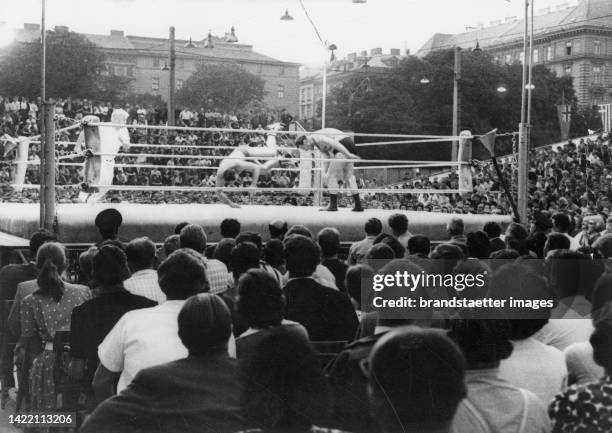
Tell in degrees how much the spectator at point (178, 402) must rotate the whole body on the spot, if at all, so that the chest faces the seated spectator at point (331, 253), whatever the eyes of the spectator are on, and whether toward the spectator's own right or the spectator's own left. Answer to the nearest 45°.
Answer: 0° — they already face them

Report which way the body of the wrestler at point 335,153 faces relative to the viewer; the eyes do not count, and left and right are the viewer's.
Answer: facing to the left of the viewer

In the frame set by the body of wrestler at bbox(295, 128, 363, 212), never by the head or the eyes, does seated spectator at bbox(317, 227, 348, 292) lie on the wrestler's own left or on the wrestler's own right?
on the wrestler's own left

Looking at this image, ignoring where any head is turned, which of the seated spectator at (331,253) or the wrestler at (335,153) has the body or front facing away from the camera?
the seated spectator

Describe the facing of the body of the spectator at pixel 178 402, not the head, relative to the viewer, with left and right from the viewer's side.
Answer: facing away from the viewer

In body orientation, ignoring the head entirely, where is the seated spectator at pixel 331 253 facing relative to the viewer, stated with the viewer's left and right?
facing away from the viewer

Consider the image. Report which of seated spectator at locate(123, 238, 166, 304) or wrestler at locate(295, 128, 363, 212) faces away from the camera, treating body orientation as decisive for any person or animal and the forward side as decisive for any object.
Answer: the seated spectator

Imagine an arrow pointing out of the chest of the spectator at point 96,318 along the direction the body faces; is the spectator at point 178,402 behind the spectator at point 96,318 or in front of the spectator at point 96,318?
behind

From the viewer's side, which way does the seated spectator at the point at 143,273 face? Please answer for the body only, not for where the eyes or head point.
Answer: away from the camera

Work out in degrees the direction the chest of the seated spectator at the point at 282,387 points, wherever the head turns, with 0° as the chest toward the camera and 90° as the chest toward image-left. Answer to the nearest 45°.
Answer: approximately 180°

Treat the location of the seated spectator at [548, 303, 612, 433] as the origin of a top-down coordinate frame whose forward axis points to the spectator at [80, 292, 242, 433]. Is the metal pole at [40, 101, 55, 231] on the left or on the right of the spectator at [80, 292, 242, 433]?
right

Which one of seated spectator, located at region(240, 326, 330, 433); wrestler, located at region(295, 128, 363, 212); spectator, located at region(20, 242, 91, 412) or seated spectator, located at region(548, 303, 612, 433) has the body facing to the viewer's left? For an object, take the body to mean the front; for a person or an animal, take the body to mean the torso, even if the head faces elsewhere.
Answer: the wrestler

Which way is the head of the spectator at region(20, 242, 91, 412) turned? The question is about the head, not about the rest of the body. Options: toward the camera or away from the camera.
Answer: away from the camera

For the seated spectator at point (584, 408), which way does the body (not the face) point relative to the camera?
away from the camera

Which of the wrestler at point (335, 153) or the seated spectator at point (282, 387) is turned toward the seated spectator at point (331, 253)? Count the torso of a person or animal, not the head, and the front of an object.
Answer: the seated spectator at point (282, 387)

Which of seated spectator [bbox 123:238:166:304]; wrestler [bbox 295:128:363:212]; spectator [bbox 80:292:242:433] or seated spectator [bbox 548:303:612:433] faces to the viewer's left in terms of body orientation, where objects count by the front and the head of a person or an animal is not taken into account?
the wrestler

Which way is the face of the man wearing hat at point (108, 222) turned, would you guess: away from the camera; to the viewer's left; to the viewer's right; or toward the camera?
away from the camera
